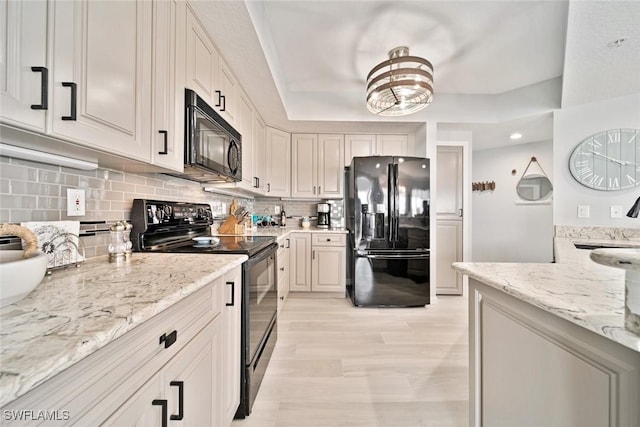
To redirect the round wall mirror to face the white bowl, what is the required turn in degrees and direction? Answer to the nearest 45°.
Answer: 0° — it already faces it

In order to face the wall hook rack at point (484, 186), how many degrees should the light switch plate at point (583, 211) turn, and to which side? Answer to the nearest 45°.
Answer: approximately 135° to its right

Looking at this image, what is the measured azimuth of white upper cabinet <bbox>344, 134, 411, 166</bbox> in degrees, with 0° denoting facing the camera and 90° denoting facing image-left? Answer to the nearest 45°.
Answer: approximately 0°

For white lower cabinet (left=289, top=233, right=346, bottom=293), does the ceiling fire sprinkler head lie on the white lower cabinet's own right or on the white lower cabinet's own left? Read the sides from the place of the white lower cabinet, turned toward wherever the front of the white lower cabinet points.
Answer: on the white lower cabinet's own left

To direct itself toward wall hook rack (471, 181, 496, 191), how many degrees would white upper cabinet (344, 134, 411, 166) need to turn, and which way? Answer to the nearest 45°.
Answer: approximately 135° to its left
